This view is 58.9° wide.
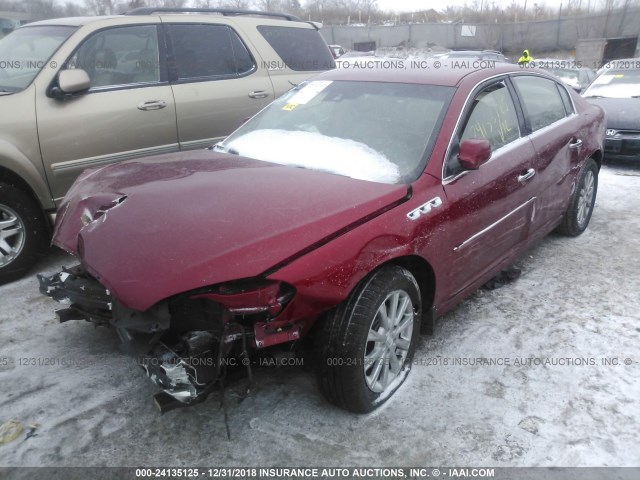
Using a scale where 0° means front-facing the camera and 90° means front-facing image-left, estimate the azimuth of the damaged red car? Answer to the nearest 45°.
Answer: approximately 45°

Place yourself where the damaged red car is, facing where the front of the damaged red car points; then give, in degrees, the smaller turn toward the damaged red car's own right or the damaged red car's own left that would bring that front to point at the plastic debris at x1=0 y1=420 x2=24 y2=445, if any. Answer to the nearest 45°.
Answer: approximately 45° to the damaged red car's own right

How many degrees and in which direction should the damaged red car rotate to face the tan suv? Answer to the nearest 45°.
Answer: approximately 90° to its right
